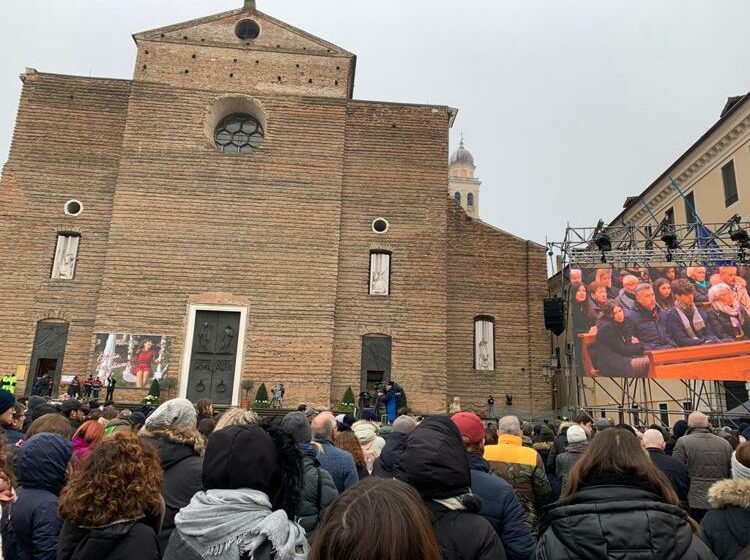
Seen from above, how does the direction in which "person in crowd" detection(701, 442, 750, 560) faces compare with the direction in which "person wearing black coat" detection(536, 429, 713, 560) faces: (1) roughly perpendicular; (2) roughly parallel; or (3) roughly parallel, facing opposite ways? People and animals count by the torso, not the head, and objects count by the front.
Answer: roughly parallel

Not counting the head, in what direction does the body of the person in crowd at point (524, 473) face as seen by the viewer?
away from the camera

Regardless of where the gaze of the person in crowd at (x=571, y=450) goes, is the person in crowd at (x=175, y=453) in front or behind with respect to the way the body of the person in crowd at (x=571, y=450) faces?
behind

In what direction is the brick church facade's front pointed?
toward the camera

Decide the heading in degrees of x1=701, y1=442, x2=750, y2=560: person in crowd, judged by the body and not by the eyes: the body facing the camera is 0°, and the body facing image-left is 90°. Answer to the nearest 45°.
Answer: approximately 180°

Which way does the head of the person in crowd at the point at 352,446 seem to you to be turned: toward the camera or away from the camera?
away from the camera

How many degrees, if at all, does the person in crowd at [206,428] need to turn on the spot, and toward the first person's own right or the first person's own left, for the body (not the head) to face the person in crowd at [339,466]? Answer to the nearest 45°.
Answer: approximately 135° to the first person's own right

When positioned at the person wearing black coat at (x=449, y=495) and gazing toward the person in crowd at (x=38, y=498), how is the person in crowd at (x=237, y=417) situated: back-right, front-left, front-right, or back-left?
front-right

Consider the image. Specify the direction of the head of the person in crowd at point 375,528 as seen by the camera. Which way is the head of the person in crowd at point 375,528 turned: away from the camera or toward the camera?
away from the camera

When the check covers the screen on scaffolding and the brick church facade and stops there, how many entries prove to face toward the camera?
2

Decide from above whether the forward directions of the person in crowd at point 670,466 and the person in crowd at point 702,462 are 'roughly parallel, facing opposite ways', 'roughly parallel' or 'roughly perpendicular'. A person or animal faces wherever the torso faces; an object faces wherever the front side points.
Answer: roughly parallel

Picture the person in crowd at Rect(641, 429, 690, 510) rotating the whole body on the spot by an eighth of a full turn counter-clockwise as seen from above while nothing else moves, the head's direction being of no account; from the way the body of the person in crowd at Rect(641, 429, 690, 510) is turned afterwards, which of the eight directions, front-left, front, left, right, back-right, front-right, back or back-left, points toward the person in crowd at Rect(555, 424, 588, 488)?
front-left

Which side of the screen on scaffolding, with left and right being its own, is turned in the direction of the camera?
front

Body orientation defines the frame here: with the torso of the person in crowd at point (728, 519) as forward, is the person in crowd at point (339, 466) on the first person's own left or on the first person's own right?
on the first person's own left

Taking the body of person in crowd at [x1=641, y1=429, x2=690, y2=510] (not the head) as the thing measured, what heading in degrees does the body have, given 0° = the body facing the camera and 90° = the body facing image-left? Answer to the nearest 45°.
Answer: approximately 180°

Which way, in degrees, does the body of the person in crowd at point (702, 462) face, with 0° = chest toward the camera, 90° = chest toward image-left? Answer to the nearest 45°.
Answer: approximately 180°

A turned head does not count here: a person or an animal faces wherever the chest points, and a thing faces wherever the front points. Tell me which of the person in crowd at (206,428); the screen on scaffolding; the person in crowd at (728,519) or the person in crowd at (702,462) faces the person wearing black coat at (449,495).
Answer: the screen on scaffolding

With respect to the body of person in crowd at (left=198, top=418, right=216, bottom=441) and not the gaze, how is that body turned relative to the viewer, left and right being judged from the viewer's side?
facing away from the viewer
